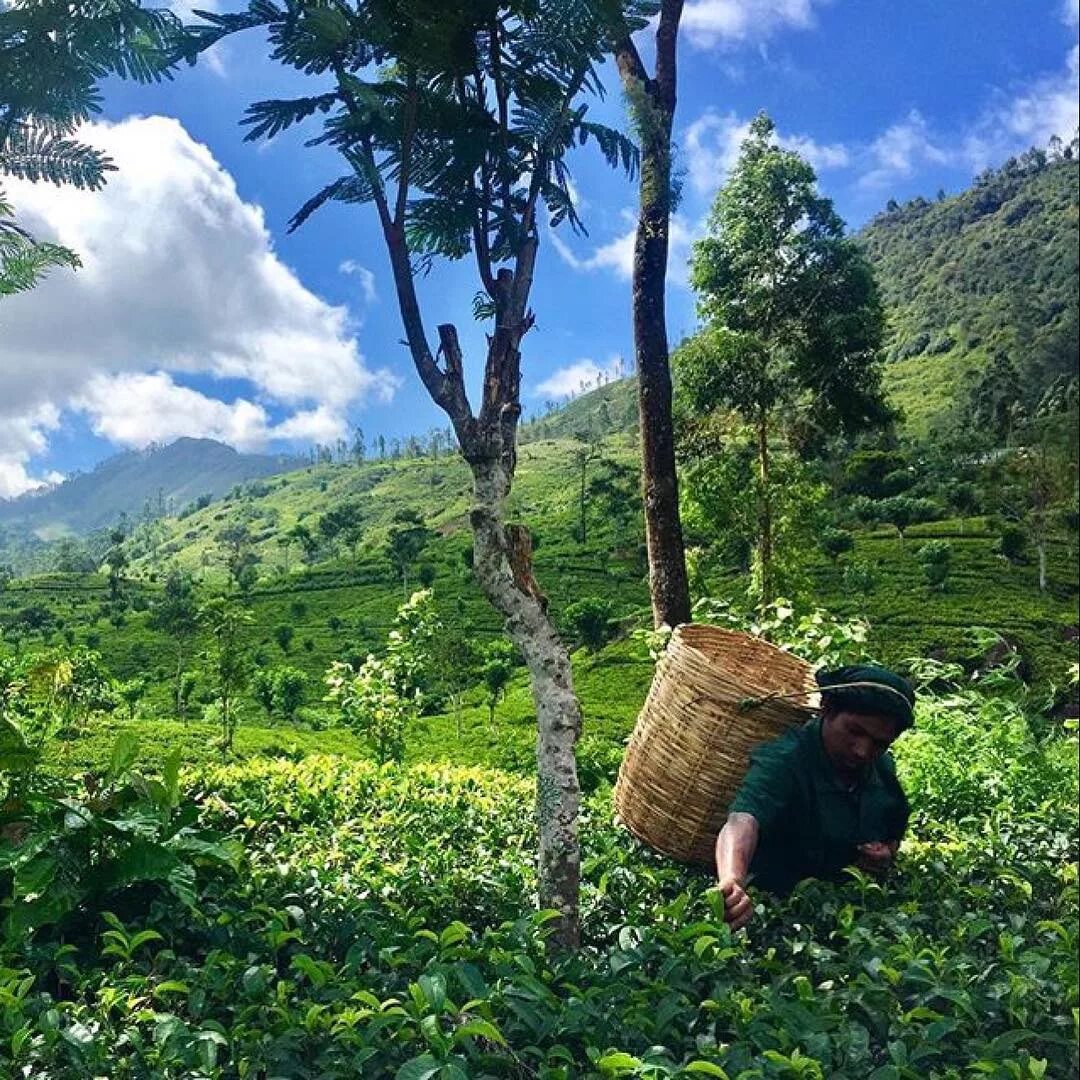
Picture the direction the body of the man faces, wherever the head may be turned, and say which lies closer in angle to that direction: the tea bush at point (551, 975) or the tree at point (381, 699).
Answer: the tea bush

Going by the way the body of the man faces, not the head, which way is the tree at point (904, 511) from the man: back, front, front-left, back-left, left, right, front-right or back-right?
back-left

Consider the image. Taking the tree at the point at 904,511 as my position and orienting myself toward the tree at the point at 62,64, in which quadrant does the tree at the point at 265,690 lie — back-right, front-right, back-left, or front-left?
front-right

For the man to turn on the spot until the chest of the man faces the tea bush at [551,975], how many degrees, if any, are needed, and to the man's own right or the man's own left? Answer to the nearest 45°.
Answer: approximately 90° to the man's own right

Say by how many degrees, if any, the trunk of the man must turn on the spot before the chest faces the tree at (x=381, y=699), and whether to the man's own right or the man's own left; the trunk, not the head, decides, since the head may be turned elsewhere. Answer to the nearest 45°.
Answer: approximately 180°

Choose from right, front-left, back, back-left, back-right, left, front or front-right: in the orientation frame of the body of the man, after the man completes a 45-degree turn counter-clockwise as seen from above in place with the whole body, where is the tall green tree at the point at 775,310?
left

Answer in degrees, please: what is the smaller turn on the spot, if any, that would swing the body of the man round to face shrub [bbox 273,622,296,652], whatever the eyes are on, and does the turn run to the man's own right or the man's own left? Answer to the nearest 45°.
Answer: approximately 180°

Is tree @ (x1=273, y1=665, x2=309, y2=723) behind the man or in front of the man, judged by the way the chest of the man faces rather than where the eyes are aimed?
behind

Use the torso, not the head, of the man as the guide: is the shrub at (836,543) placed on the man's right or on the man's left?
on the man's left

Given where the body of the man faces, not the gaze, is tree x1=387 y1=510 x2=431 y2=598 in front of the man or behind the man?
behind

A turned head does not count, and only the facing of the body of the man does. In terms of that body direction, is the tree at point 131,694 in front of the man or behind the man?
behind
